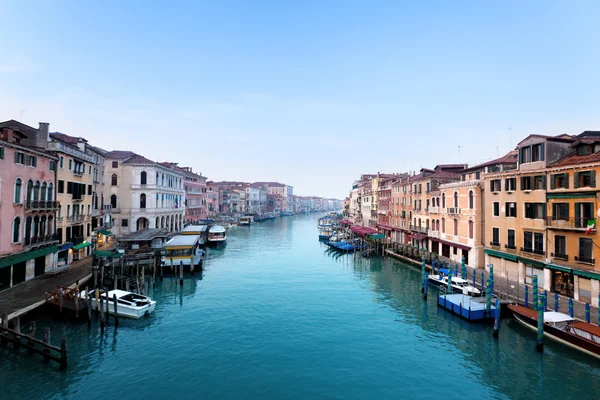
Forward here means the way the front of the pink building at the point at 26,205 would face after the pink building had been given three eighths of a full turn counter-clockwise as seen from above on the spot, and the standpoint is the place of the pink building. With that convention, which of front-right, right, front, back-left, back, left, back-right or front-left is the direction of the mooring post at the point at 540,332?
back-right

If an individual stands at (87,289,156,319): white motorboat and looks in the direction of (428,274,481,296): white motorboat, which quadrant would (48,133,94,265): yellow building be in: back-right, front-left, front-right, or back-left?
back-left

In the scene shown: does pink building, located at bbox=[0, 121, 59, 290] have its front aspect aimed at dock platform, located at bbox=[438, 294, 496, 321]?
yes

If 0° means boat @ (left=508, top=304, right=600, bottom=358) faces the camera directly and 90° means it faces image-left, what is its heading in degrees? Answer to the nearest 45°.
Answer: approximately 135°

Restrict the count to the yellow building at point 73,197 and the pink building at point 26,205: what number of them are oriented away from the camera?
0

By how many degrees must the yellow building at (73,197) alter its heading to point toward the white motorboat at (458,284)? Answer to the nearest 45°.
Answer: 0° — it already faces it

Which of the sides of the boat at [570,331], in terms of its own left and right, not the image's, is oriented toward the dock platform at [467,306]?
front

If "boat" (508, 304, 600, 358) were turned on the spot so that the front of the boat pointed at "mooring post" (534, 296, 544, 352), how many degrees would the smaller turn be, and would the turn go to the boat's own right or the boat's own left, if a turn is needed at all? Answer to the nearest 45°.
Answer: approximately 90° to the boat's own left

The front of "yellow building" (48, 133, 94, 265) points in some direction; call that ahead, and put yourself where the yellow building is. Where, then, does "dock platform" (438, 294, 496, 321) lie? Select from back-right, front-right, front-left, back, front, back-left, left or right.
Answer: front

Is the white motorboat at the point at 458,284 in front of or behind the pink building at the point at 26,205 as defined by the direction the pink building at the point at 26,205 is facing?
in front

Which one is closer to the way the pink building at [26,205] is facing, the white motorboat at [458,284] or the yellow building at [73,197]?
the white motorboat

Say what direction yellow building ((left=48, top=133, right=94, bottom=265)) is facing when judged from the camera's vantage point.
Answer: facing the viewer and to the right of the viewer

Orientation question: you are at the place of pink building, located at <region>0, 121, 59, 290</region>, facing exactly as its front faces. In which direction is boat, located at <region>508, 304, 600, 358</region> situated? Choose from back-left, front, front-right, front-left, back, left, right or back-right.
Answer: front

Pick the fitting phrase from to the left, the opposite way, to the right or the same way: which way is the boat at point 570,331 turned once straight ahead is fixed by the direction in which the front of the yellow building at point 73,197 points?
to the left

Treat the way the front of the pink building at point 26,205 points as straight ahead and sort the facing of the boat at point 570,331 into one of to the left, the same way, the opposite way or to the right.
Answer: to the left
